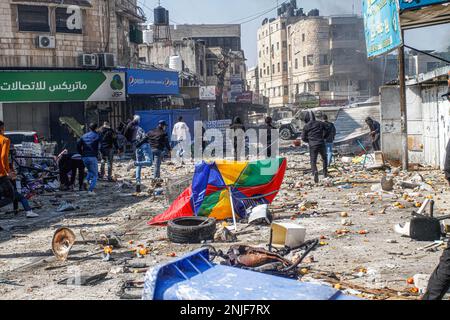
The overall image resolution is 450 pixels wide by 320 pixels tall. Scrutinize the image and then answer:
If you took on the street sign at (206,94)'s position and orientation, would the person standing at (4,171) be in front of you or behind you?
in front

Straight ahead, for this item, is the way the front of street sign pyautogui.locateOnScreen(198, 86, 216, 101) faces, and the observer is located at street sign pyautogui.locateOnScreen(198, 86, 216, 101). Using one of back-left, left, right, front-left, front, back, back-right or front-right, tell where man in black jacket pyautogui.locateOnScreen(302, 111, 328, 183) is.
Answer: front

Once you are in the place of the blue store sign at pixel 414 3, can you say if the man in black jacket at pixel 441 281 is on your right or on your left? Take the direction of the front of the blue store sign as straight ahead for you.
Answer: on your left

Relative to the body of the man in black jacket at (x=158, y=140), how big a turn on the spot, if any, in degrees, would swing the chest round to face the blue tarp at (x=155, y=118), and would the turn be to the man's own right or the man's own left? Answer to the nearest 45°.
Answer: approximately 45° to the man's own left

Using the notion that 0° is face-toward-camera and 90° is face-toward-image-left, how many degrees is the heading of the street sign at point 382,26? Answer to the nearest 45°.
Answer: approximately 0°

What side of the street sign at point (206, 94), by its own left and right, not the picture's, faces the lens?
front

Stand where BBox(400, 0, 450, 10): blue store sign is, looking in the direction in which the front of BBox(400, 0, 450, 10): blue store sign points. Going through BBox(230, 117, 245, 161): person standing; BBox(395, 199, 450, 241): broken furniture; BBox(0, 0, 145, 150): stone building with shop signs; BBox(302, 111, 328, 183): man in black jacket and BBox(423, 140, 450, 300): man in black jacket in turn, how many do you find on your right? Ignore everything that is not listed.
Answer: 3

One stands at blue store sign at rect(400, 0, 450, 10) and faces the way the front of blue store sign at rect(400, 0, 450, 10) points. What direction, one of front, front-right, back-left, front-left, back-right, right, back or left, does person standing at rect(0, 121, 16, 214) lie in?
front

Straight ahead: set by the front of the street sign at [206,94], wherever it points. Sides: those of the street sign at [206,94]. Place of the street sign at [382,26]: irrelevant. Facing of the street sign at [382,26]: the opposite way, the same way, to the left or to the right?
the same way

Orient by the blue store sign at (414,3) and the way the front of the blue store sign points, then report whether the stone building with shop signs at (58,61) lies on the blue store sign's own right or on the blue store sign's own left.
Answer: on the blue store sign's own right

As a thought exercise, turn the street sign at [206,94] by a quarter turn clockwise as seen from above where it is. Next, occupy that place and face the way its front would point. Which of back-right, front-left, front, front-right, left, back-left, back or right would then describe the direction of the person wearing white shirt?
left

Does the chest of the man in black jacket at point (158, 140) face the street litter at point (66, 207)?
no

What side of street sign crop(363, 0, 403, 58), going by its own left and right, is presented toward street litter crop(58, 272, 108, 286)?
front
